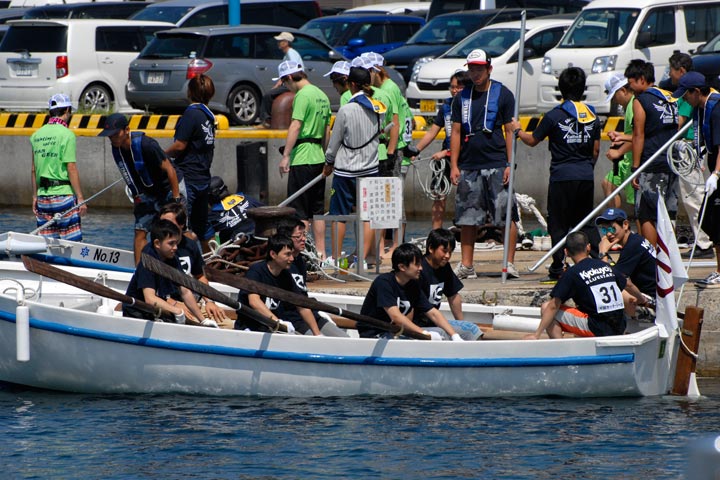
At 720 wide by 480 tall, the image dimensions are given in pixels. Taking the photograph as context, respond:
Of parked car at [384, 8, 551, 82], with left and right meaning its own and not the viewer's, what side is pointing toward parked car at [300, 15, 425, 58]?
right

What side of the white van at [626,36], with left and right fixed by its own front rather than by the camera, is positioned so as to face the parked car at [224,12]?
right

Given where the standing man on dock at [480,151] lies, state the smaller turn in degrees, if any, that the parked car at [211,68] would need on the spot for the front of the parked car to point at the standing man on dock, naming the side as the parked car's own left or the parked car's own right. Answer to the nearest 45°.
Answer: approximately 135° to the parked car's own right

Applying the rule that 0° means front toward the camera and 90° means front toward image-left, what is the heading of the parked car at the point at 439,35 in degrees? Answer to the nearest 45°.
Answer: approximately 45°

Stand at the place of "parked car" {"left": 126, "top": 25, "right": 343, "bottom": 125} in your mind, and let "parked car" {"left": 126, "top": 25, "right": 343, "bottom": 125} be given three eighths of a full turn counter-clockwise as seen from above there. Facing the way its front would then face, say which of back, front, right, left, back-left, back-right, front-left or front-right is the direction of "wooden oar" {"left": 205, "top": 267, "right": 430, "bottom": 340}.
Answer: left

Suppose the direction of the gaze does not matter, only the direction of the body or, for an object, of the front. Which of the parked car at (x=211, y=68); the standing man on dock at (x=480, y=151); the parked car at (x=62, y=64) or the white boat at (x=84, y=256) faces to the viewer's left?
the white boat

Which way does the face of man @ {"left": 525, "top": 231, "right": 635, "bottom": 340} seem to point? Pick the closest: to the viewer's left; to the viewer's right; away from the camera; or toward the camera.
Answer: away from the camera

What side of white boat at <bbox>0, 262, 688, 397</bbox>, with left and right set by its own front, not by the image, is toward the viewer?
left

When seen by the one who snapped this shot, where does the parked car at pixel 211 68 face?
facing away from the viewer and to the right of the viewer

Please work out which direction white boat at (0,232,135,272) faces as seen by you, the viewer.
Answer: facing to the left of the viewer
